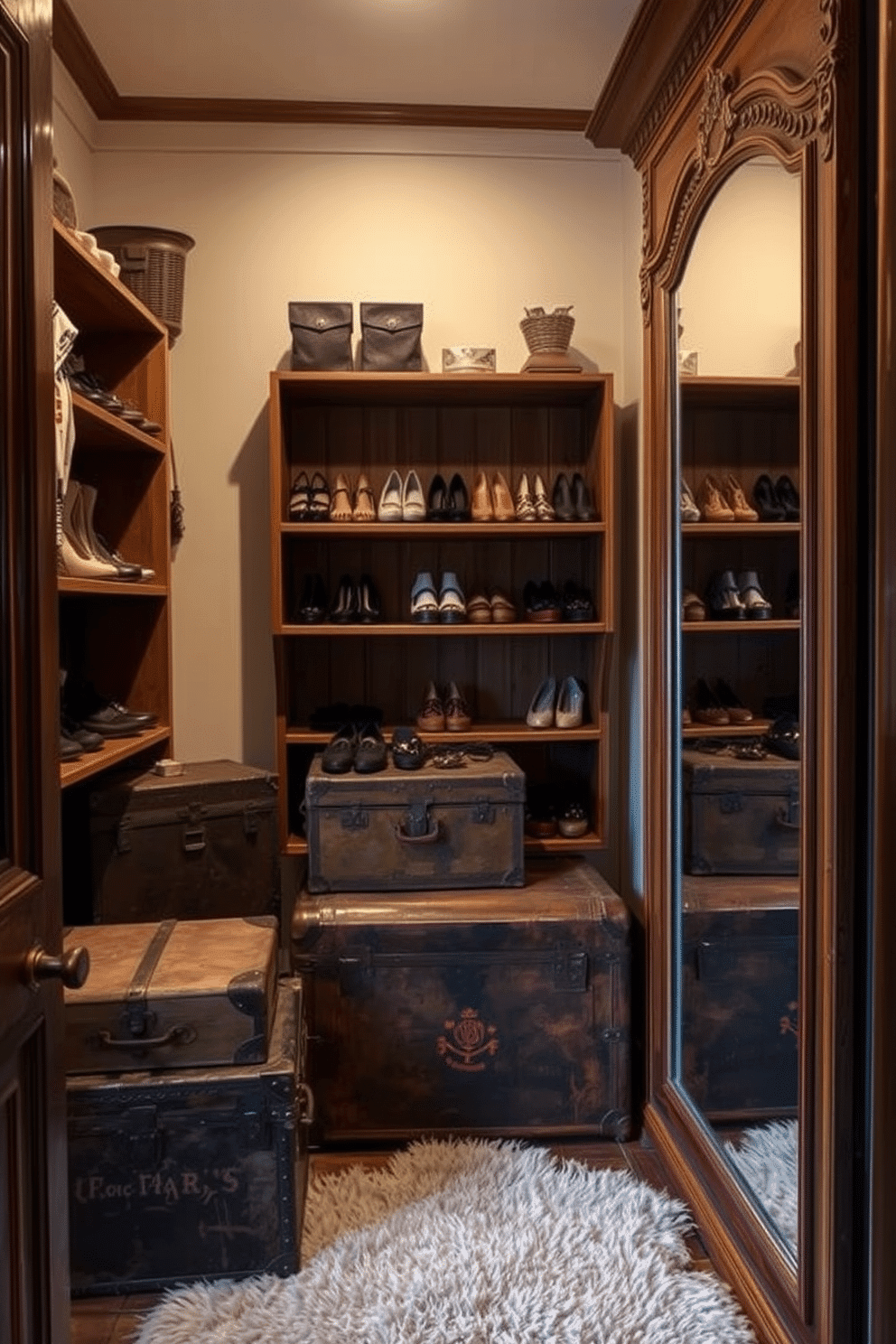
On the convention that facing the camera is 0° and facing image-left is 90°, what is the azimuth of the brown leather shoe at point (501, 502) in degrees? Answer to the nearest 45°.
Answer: approximately 0°

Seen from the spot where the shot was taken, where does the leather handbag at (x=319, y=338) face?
facing the viewer

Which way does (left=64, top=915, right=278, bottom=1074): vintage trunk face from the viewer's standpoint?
toward the camera

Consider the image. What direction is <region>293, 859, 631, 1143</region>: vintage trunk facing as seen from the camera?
toward the camera

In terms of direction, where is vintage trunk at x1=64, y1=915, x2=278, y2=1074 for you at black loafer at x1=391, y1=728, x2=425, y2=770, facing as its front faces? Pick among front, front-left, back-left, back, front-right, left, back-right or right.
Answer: front-right

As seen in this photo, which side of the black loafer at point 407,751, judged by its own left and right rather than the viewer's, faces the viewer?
front
